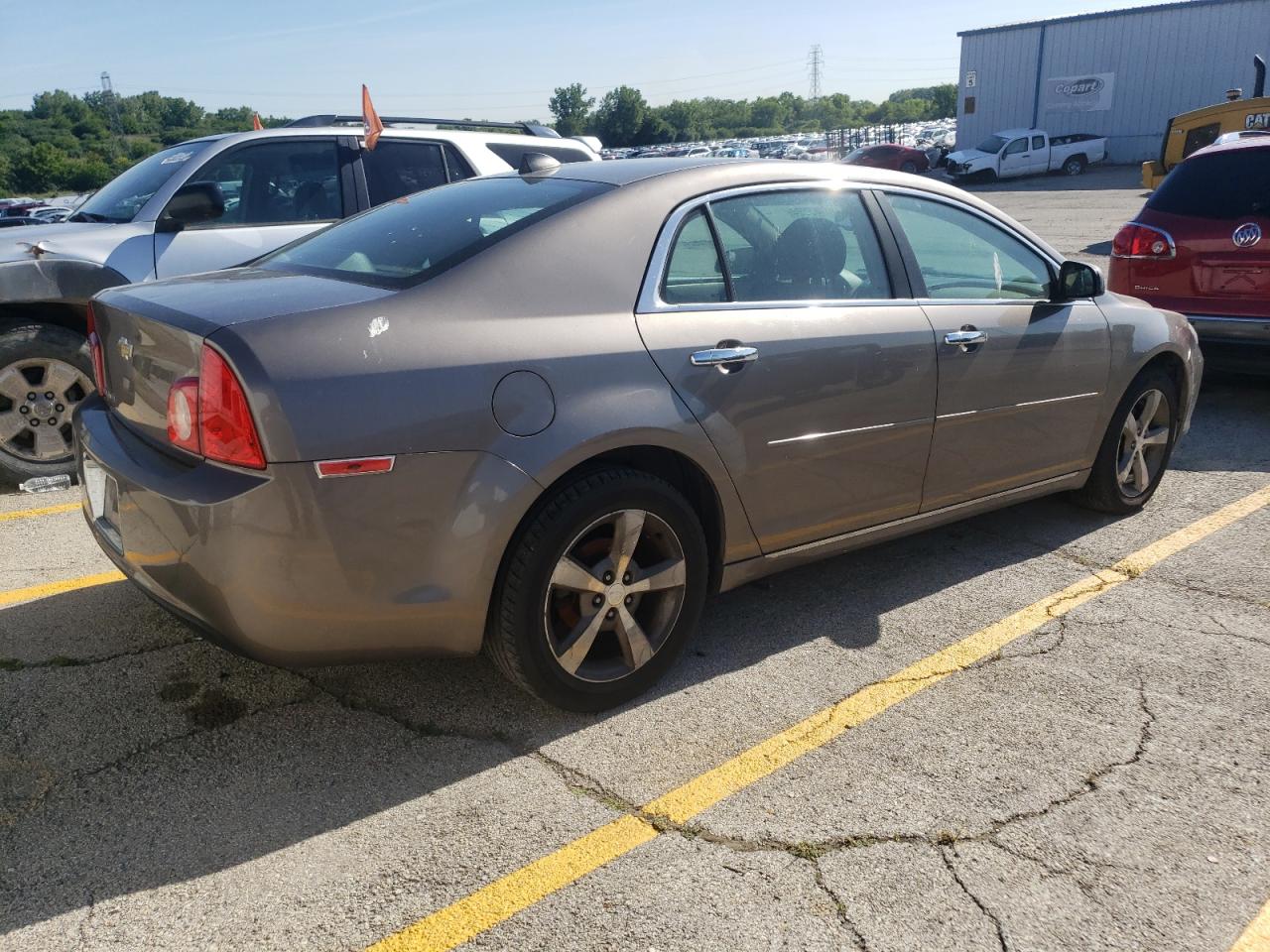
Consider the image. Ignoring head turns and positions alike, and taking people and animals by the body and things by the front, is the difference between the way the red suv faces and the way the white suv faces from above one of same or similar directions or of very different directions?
very different directions

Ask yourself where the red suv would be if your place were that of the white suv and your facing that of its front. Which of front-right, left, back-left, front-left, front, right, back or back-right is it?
back-left

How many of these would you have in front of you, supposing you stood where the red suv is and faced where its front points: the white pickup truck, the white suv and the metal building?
2

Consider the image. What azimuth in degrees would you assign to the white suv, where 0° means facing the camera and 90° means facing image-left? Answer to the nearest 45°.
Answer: approximately 45°

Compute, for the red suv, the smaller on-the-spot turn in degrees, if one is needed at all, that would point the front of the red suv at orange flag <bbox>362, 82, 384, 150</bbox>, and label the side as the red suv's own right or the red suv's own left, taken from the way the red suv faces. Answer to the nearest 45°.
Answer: approximately 135° to the red suv's own left

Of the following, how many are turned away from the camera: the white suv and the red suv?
1

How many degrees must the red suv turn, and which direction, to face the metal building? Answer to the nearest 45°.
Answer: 0° — it already faces it

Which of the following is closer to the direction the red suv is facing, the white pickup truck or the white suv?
the white pickup truck

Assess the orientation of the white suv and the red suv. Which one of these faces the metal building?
the red suv

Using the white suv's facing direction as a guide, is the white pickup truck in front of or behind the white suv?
behind

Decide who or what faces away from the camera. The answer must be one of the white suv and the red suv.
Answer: the red suv

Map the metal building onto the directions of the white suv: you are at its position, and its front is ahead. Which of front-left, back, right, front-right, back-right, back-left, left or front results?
back

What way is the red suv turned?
away from the camera
